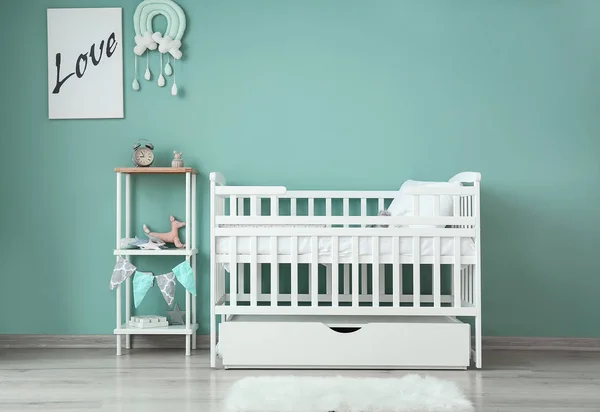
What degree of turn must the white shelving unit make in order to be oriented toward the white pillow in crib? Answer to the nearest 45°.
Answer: approximately 45° to its left

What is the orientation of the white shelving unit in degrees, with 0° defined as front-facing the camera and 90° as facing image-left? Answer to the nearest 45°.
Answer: approximately 0°

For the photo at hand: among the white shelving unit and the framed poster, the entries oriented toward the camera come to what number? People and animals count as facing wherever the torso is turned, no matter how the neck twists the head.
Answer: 2

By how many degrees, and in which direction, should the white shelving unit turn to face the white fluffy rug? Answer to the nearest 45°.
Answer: approximately 45° to its left

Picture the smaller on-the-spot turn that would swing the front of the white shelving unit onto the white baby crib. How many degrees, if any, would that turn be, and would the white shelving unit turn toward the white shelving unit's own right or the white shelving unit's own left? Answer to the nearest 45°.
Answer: approximately 45° to the white shelving unit's own left

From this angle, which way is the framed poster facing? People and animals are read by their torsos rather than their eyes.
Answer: toward the camera
